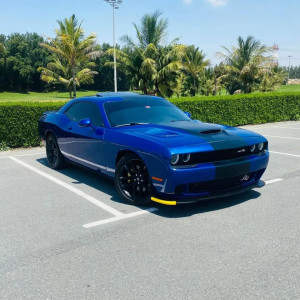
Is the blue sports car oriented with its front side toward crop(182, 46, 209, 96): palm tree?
no

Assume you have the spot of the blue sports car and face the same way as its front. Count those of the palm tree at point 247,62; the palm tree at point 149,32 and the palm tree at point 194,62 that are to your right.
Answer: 0

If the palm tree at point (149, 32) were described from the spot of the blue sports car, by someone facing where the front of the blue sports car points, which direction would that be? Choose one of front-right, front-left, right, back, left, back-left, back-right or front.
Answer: back-left

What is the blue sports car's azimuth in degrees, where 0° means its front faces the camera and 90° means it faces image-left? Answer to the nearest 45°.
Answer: approximately 315°

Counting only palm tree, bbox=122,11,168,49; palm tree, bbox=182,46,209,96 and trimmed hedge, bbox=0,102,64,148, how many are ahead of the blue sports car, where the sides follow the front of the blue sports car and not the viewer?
0

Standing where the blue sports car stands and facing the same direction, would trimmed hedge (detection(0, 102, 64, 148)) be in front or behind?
behind

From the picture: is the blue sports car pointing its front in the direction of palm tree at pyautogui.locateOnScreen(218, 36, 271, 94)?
no
